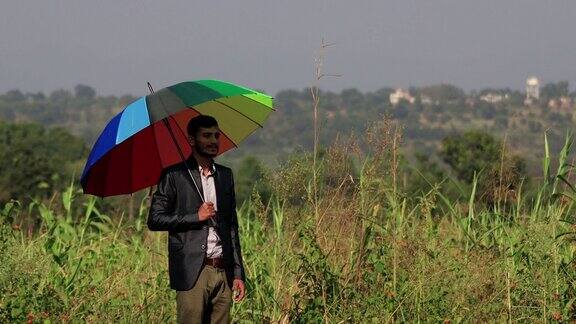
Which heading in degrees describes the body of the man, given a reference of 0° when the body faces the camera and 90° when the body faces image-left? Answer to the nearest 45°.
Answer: approximately 315°
